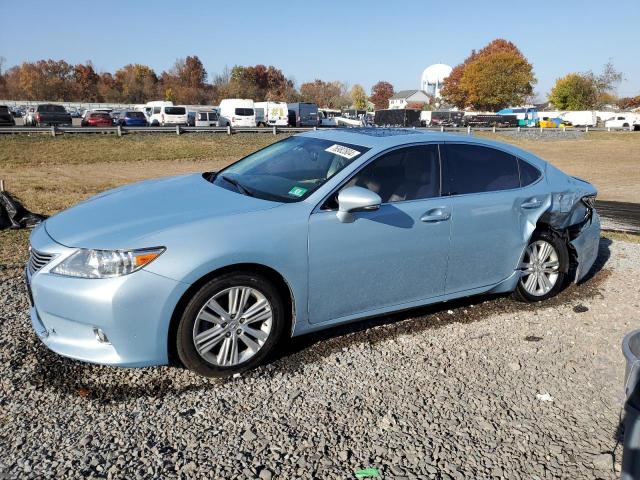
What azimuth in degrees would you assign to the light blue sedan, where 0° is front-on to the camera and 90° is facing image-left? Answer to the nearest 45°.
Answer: approximately 45°

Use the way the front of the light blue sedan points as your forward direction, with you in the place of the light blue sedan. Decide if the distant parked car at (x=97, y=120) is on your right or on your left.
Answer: on your right

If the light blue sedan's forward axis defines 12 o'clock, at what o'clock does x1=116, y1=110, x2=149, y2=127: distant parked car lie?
The distant parked car is roughly at 4 o'clock from the light blue sedan.

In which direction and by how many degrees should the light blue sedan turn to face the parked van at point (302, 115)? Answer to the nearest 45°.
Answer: approximately 135° to its right

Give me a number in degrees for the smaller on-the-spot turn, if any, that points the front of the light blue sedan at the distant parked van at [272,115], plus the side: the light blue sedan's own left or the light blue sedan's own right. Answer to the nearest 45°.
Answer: approximately 135° to the light blue sedan's own right

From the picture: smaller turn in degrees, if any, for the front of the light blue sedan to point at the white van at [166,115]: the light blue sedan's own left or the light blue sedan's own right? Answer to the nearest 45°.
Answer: approximately 135° to the light blue sedan's own right

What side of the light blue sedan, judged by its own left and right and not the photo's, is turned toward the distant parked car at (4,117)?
right

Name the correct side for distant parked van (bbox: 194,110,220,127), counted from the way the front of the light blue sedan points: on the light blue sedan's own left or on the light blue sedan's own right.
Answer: on the light blue sedan's own right
